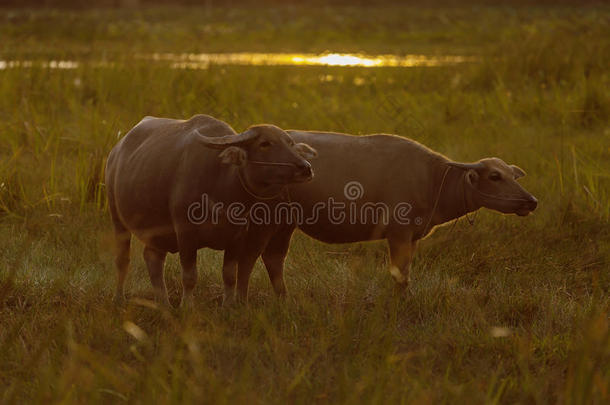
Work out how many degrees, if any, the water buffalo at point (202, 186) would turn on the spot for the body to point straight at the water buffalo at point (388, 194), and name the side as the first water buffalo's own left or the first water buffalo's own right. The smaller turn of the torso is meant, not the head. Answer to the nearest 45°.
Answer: approximately 45° to the first water buffalo's own left

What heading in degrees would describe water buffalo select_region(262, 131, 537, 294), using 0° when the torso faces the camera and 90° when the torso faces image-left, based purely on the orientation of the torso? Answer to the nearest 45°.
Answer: approximately 270°

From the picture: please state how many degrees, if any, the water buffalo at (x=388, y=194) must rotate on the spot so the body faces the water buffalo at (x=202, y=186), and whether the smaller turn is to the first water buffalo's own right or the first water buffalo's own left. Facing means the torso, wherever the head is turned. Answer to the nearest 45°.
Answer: approximately 135° to the first water buffalo's own right

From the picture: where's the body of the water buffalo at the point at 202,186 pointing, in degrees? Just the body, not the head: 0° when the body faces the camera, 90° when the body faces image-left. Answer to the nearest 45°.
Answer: approximately 315°
